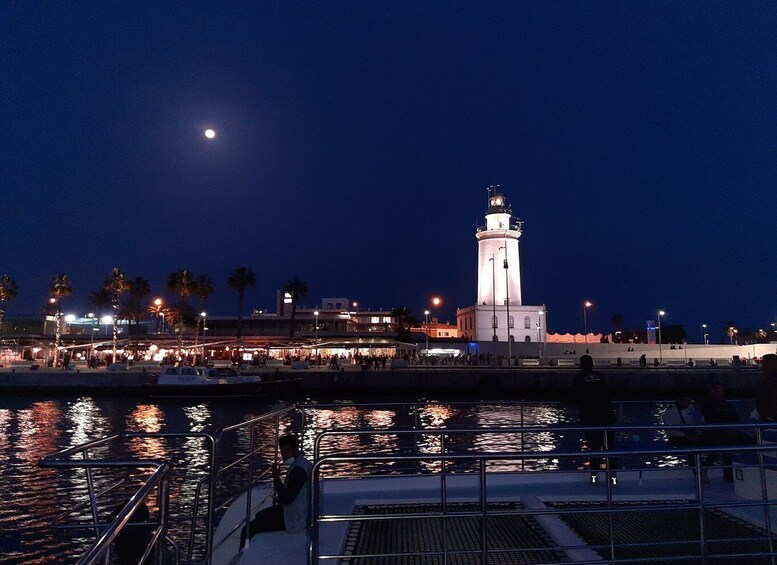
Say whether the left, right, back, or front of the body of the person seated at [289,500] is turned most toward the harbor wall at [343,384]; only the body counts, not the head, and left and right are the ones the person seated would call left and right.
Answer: right

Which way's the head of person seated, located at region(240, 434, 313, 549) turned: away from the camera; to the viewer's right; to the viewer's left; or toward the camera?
to the viewer's left

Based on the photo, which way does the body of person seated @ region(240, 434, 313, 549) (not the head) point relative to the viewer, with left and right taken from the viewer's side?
facing to the left of the viewer

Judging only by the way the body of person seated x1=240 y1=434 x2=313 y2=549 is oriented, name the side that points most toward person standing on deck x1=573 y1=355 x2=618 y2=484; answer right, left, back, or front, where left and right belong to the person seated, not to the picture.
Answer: back
